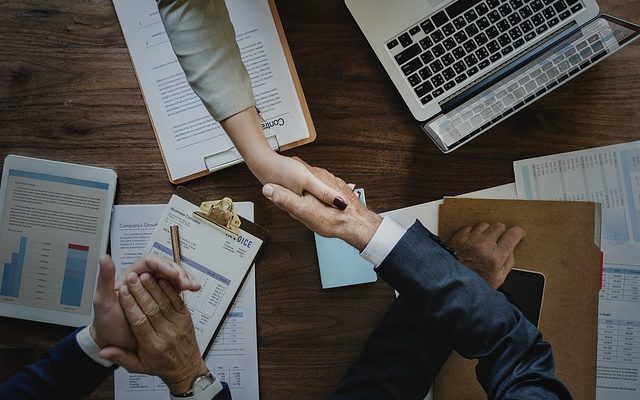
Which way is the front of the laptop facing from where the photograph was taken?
facing away from the viewer and to the left of the viewer

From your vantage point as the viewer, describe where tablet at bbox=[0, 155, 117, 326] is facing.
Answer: facing the viewer

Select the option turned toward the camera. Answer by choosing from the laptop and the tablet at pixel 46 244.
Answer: the tablet

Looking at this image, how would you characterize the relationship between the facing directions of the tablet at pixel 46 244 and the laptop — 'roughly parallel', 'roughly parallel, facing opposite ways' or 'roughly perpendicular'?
roughly parallel, facing opposite ways
